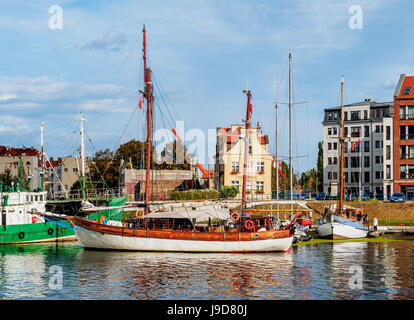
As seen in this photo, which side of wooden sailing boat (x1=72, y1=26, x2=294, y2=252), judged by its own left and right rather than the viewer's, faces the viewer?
left
